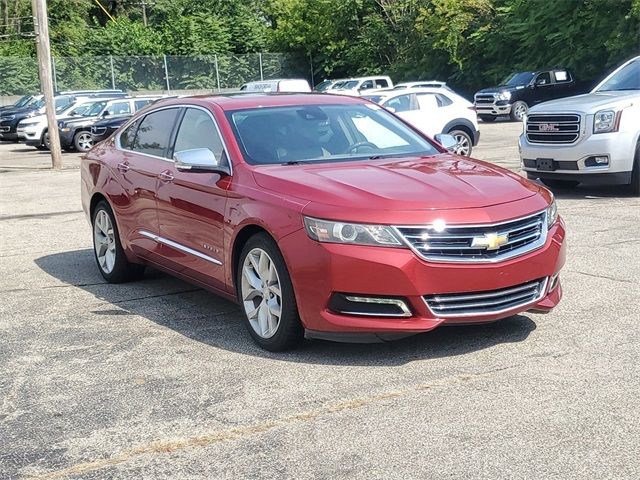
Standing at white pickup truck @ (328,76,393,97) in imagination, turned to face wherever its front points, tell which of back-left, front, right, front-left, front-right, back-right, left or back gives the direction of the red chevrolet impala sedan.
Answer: front-left

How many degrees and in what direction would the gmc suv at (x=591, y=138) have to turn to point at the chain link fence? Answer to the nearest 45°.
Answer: approximately 90° to its right

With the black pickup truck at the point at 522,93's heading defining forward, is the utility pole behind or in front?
in front

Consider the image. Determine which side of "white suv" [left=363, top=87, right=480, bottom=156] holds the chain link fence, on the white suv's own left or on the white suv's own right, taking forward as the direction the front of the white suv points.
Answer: on the white suv's own right

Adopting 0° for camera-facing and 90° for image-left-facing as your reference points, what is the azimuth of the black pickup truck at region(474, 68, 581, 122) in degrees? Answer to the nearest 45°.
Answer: approximately 45°

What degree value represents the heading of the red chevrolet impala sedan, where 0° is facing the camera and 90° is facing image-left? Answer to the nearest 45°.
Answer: approximately 315°

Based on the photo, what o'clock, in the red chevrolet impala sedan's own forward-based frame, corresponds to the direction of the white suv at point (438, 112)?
The white suv is roughly at 8 o'clock from the red chevrolet impala sedan.
